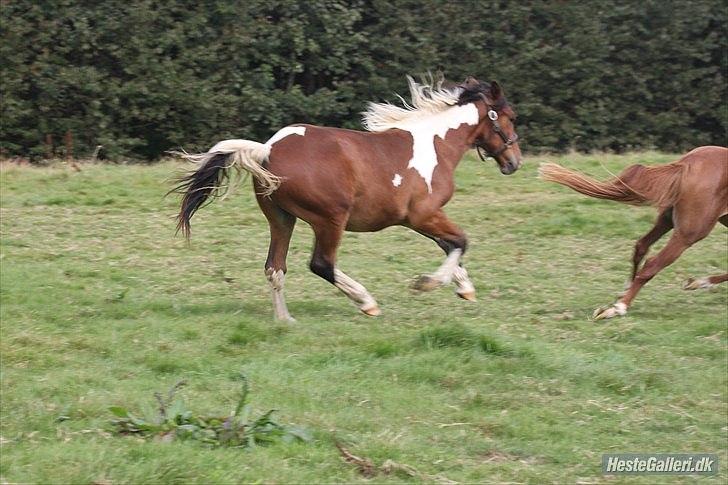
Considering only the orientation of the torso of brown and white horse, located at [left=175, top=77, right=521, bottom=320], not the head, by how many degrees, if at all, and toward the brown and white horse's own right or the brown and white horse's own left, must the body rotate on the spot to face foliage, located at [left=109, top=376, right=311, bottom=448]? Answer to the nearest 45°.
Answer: approximately 90° to the brown and white horse's own right

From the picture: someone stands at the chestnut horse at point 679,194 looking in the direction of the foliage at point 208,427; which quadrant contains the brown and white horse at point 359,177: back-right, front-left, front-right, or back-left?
front-right

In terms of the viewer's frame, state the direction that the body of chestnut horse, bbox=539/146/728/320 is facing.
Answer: to the viewer's right

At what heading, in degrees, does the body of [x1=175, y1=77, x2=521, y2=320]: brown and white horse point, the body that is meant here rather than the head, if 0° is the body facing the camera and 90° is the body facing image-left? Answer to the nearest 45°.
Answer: approximately 270°

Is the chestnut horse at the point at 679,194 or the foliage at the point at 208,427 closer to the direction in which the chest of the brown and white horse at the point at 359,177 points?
the chestnut horse

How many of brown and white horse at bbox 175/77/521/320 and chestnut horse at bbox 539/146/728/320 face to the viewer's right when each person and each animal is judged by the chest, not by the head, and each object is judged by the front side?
2

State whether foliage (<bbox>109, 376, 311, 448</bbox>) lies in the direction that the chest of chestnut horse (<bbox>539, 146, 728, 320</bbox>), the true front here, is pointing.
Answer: no

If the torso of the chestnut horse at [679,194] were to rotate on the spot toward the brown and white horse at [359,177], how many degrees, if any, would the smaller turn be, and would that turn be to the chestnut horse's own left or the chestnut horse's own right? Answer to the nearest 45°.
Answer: approximately 135° to the chestnut horse's own right

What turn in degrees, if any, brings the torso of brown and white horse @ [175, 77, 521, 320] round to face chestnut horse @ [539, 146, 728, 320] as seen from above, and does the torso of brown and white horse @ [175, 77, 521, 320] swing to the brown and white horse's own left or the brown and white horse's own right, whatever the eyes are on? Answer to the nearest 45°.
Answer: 0° — it already faces it

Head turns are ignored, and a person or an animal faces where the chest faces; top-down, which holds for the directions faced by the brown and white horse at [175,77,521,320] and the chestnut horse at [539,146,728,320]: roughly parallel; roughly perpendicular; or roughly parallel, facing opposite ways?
roughly parallel

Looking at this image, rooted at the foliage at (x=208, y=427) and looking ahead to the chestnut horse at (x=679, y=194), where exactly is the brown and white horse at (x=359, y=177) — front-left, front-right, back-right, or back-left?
front-left

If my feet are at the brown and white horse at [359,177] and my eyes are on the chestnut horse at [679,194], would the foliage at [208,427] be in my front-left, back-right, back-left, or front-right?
back-right

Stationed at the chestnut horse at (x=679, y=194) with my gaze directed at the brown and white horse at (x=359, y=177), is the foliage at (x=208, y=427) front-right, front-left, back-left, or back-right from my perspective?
front-left
